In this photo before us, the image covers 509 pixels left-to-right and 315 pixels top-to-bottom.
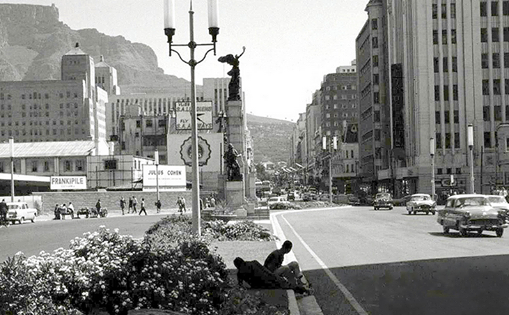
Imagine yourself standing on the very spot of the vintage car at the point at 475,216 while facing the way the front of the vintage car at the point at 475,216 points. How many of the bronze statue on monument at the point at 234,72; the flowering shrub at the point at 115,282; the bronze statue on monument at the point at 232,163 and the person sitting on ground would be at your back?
2

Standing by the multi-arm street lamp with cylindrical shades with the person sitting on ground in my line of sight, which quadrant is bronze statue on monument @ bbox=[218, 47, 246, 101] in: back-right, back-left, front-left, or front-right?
back-left

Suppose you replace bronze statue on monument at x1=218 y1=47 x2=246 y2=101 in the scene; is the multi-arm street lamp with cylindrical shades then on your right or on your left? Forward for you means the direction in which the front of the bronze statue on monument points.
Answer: on your right

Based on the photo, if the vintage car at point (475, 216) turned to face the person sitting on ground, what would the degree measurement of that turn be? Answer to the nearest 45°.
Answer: approximately 45° to its right

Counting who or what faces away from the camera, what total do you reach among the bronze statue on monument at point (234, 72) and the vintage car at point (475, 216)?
0

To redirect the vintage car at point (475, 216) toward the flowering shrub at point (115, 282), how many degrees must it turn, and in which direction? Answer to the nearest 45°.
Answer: approximately 45° to its right

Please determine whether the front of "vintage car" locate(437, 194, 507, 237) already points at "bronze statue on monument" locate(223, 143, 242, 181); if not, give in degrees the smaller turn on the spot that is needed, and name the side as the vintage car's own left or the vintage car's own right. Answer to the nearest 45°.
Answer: approximately 180°
